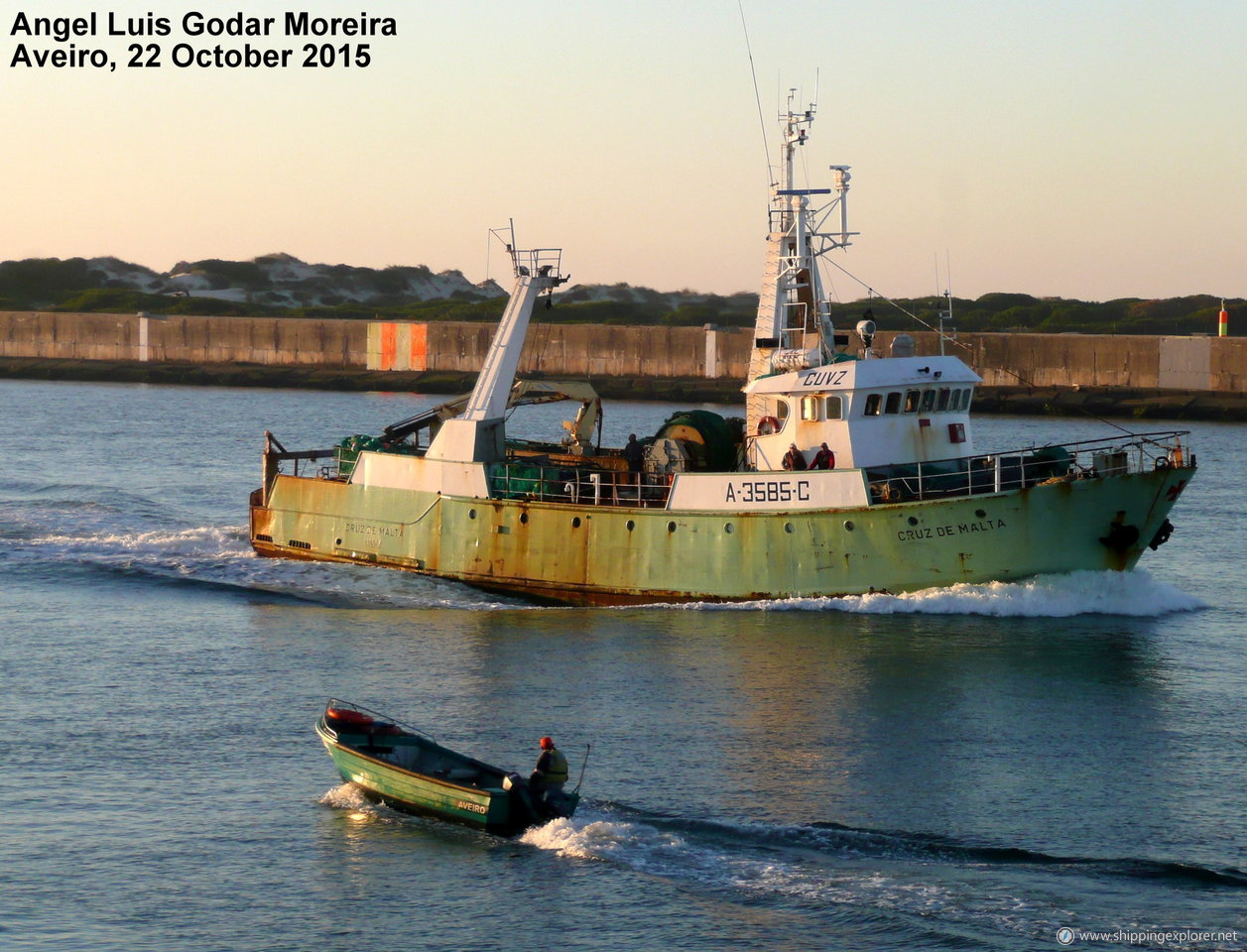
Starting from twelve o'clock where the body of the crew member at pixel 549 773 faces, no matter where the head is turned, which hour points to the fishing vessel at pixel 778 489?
The fishing vessel is roughly at 2 o'clock from the crew member.

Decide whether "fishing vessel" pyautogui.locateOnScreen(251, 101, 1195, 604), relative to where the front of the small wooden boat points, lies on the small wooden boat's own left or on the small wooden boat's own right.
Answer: on the small wooden boat's own right

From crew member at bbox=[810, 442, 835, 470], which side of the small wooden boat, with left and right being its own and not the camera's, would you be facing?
right

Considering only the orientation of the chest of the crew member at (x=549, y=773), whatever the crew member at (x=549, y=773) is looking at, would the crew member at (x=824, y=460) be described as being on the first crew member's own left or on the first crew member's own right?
on the first crew member's own right

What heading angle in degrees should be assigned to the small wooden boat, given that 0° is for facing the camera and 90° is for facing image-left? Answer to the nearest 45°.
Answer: approximately 135°

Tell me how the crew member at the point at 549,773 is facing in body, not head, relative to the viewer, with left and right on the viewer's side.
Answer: facing away from the viewer and to the left of the viewer
